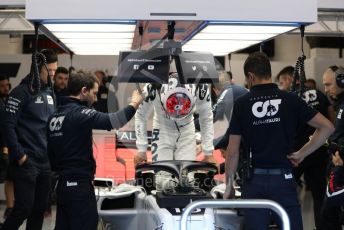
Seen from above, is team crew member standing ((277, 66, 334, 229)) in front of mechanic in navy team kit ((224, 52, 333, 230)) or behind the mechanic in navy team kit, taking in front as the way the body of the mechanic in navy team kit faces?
in front

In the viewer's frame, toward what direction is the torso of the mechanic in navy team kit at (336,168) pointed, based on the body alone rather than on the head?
to the viewer's left

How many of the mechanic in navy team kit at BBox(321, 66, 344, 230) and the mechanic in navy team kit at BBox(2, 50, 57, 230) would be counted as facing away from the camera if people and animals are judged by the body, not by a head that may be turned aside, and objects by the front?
0

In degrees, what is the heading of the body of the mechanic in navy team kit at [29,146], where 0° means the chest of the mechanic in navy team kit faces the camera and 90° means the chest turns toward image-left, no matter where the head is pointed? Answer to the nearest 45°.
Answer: approximately 315°

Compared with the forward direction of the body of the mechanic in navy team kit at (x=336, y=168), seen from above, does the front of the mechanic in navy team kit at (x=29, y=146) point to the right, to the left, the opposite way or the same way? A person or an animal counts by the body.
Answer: the opposite way

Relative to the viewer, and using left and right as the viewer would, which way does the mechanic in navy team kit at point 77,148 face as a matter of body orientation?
facing away from the viewer and to the right of the viewer

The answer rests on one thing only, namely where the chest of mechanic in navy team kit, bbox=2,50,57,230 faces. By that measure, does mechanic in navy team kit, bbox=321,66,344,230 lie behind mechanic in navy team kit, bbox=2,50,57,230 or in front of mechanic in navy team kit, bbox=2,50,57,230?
in front

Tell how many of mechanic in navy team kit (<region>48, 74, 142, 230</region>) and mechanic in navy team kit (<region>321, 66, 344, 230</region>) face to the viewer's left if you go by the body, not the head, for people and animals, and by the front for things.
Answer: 1

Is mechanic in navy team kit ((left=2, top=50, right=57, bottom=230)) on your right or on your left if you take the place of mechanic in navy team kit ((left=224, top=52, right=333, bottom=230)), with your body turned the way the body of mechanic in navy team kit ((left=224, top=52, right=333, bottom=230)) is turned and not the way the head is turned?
on your left

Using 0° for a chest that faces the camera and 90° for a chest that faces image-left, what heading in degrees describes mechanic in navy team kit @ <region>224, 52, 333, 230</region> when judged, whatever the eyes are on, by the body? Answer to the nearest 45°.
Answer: approximately 180°

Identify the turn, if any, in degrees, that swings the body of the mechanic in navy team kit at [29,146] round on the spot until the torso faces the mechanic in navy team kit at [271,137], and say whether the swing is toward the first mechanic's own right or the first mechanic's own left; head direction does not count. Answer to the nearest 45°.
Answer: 0° — they already face them

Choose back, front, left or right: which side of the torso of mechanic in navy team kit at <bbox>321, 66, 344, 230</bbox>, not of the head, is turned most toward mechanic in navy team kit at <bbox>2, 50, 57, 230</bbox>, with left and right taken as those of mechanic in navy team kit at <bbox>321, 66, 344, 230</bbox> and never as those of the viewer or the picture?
front
